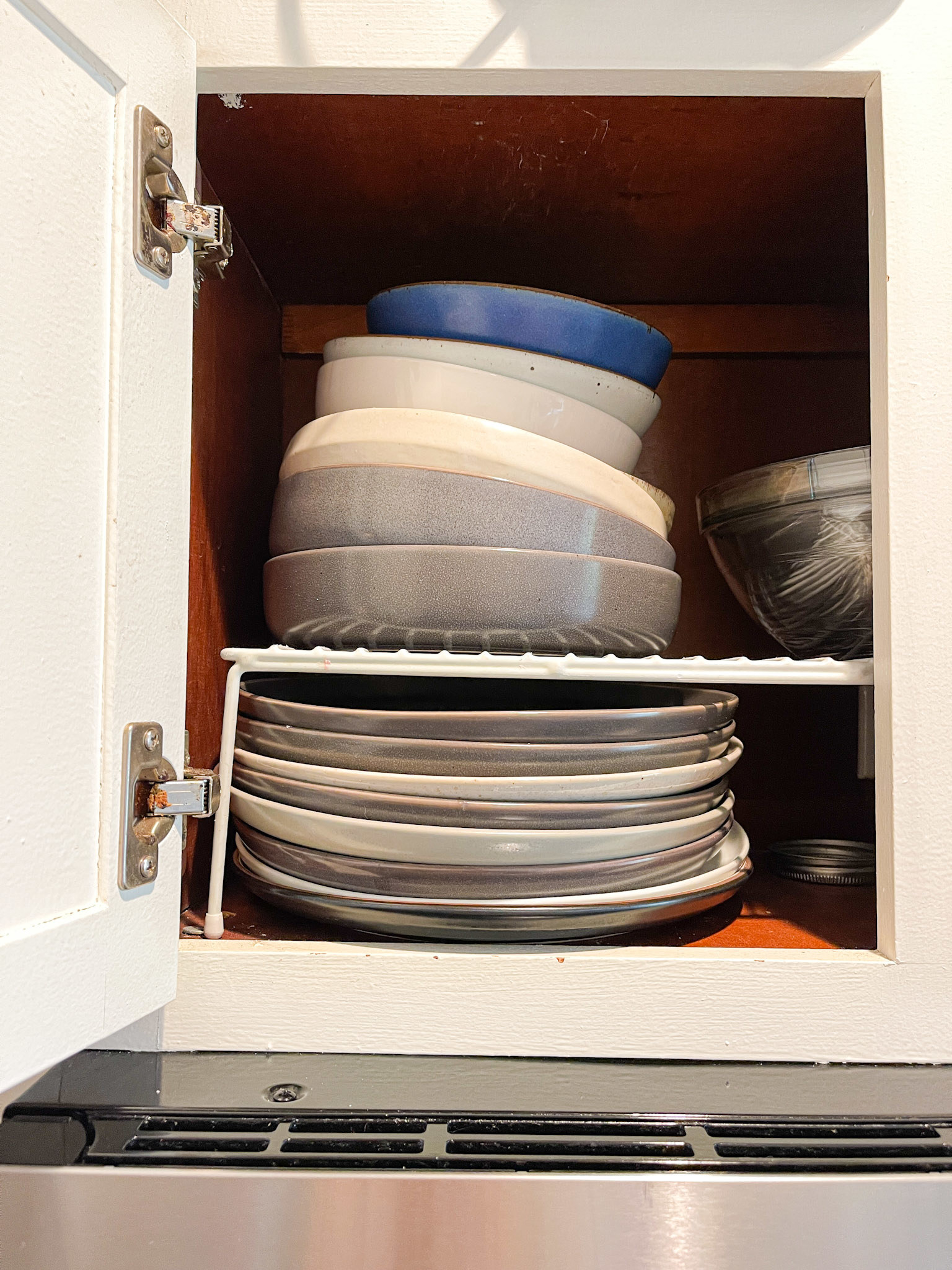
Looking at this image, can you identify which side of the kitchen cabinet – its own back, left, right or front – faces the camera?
front
